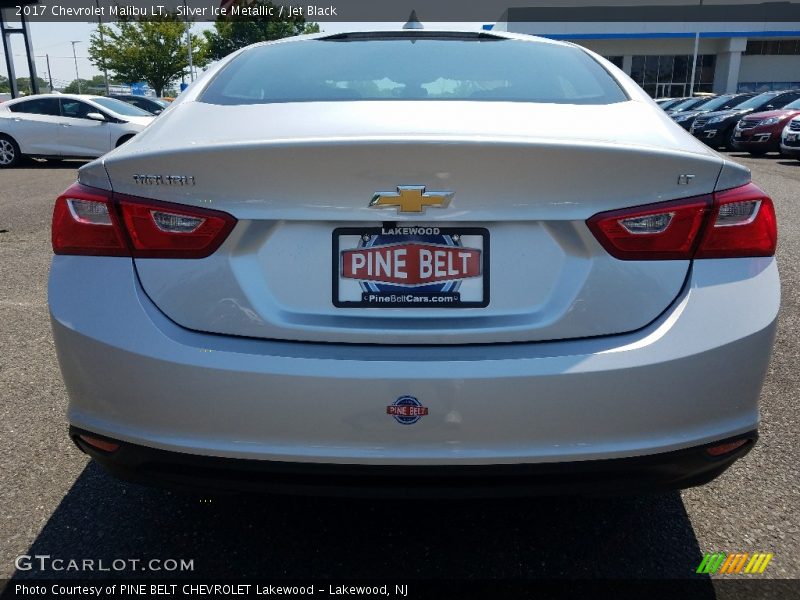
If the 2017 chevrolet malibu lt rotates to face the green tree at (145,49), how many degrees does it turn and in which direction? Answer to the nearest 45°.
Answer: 0° — it already faces it

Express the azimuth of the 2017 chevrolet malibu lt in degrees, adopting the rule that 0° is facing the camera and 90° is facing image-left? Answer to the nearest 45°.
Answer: approximately 180°

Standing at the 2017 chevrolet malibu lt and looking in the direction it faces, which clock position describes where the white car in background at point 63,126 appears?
The white car in background is roughly at 11 o'clock from the 2017 chevrolet malibu lt.
